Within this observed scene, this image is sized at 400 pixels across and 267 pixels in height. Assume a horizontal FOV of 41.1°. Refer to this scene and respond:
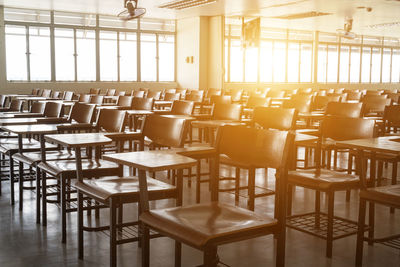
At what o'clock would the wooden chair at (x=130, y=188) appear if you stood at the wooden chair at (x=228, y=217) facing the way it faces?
the wooden chair at (x=130, y=188) is roughly at 3 o'clock from the wooden chair at (x=228, y=217).

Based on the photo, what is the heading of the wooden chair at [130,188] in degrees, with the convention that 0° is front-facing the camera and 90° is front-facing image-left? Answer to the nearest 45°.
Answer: approximately 45°

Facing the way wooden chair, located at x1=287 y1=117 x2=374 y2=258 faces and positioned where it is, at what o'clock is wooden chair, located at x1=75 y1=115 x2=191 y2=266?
wooden chair, located at x1=75 y1=115 x2=191 y2=266 is roughly at 12 o'clock from wooden chair, located at x1=287 y1=117 x2=374 y2=258.

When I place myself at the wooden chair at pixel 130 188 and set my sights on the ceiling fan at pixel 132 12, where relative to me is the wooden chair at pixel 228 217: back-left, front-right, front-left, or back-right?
back-right

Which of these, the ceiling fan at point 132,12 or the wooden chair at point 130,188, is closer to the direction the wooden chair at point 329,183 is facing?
the wooden chair

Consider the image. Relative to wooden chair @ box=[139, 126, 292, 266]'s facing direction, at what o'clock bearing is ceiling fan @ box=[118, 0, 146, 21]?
The ceiling fan is roughly at 4 o'clock from the wooden chair.

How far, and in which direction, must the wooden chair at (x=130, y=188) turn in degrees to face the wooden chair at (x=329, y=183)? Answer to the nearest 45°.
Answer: approximately 135° to its left

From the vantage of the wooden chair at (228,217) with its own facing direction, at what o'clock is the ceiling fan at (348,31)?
The ceiling fan is roughly at 5 o'clock from the wooden chair.
